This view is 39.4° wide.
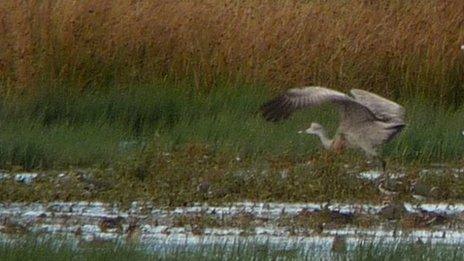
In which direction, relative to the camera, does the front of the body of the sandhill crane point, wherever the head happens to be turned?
to the viewer's left
